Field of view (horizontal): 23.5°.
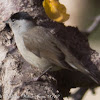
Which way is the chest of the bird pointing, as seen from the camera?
to the viewer's left
